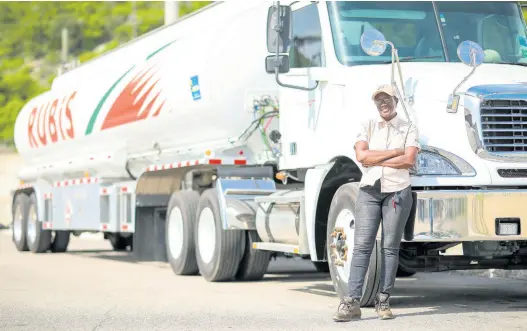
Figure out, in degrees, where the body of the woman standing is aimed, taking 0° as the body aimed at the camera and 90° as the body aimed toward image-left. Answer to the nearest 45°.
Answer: approximately 0°

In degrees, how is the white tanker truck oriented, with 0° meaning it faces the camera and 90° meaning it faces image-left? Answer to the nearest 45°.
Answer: approximately 315°
